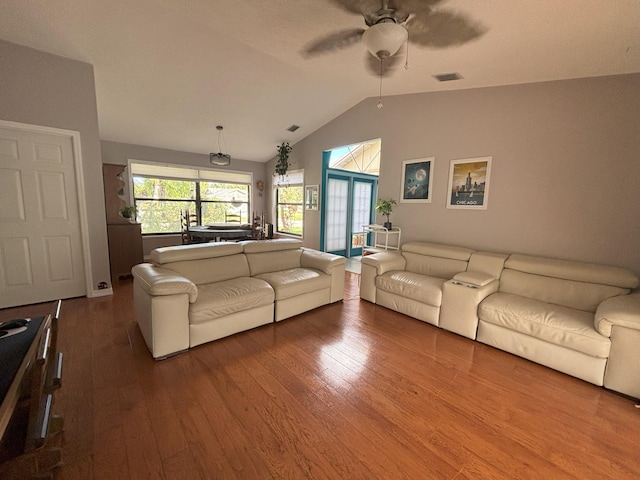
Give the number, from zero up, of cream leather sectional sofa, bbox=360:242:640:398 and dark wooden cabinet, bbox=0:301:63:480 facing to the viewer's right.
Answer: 1

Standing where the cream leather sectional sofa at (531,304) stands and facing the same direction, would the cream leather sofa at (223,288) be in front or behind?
in front

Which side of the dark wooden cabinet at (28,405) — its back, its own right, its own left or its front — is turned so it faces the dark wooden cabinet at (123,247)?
left

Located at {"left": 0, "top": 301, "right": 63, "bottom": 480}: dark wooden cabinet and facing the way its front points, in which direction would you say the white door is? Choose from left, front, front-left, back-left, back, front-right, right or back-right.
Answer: left

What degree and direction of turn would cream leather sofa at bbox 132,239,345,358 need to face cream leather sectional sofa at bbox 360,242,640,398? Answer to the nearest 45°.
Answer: approximately 45° to its left

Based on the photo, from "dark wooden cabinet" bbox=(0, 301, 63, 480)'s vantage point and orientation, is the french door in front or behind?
in front

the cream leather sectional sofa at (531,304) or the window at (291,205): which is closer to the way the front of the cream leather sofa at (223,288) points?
the cream leather sectional sofa

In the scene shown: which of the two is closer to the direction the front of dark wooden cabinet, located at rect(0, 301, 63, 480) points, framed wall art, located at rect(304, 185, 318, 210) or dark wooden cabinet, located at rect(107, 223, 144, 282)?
the framed wall art

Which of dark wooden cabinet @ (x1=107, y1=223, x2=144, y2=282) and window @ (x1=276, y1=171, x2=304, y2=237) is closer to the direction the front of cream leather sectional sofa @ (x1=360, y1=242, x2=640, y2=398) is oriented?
the dark wooden cabinet

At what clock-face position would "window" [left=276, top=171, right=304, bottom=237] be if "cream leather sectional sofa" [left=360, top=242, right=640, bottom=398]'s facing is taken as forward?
The window is roughly at 2 o'clock from the cream leather sectional sofa.

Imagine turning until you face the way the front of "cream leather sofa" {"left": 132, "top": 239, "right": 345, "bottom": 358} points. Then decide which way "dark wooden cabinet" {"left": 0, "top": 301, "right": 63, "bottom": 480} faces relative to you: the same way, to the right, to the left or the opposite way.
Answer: to the left

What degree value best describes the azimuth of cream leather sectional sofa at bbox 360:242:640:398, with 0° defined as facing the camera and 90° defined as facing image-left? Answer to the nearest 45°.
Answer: approximately 45°

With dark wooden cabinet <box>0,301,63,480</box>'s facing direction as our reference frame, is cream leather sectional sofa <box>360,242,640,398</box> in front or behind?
in front

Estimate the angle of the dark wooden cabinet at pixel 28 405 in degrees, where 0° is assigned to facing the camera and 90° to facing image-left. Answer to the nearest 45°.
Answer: approximately 270°

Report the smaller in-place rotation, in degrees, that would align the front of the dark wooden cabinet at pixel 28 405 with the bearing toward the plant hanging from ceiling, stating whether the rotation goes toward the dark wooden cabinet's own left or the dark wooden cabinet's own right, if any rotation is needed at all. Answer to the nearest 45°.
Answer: approximately 45° to the dark wooden cabinet's own left

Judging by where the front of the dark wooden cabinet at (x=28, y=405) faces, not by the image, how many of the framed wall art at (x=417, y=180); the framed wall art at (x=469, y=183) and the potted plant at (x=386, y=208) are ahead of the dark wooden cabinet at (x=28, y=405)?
3
